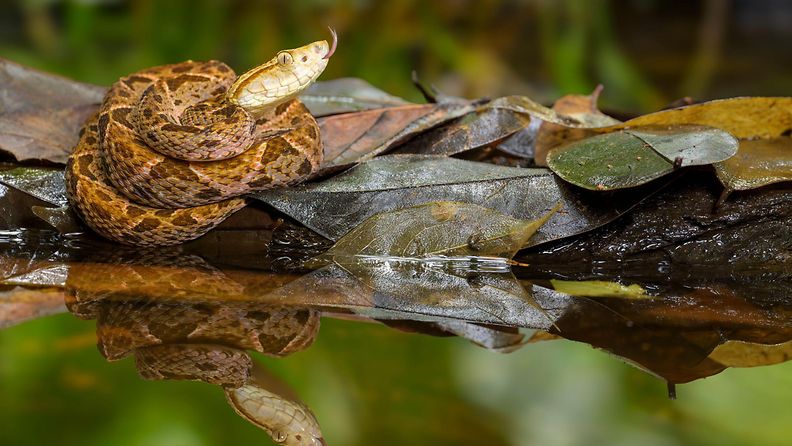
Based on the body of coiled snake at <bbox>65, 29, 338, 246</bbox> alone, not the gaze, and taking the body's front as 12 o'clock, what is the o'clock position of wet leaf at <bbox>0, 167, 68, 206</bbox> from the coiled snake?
The wet leaf is roughly at 7 o'clock from the coiled snake.

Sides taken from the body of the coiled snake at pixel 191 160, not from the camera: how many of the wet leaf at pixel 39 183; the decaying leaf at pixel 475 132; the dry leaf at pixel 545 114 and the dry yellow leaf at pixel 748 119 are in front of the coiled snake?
3

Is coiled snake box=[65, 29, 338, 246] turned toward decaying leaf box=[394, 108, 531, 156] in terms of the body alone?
yes

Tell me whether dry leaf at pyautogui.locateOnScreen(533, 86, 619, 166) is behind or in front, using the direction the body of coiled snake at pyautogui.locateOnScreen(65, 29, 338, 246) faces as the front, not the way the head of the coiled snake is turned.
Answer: in front

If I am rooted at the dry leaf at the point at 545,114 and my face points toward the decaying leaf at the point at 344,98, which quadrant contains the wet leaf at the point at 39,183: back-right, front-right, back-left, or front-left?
front-left

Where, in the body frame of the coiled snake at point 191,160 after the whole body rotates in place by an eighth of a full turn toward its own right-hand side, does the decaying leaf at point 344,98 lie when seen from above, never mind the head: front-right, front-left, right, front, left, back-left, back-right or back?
left

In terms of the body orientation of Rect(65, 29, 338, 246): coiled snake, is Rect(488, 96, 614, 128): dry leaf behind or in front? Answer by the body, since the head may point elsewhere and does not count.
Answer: in front

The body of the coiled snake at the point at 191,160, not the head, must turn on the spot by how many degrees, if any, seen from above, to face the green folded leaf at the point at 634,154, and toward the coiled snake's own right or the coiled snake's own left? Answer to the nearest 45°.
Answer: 0° — it already faces it

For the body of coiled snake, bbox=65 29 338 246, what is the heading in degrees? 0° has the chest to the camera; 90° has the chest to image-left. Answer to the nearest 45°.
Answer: approximately 270°

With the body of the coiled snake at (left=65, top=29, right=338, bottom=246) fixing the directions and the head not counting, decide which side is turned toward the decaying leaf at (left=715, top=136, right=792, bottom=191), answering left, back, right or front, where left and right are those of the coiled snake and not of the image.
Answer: front

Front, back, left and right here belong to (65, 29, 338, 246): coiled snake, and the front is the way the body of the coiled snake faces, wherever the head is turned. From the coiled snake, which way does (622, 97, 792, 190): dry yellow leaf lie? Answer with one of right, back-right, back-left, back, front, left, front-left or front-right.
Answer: front
